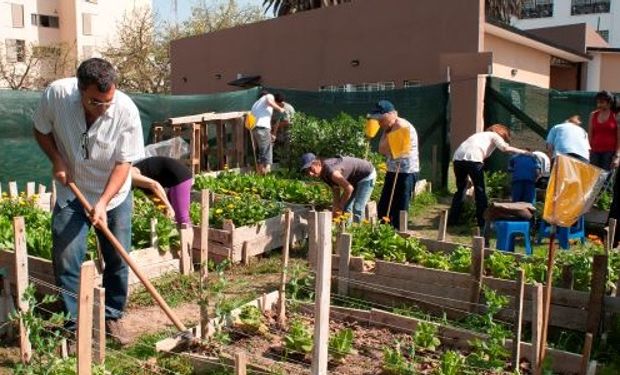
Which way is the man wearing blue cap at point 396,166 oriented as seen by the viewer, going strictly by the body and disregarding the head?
to the viewer's left

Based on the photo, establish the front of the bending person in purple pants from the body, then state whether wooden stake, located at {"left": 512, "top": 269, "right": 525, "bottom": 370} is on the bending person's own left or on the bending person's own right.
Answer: on the bending person's own left

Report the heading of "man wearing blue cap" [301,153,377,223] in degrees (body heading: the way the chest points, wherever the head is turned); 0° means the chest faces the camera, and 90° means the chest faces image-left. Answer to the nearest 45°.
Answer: approximately 90°

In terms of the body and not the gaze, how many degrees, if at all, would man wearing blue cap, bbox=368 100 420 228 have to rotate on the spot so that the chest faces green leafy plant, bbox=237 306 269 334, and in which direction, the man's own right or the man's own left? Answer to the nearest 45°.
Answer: approximately 90° to the man's own left

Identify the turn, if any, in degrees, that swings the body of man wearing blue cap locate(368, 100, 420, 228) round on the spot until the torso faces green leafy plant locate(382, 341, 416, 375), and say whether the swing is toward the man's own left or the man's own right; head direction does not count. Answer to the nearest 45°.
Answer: approximately 90° to the man's own left

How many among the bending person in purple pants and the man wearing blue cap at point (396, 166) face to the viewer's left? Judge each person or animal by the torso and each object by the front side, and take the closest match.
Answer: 2

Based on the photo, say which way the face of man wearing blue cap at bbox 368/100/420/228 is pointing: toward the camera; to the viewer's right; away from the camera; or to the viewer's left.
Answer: to the viewer's left

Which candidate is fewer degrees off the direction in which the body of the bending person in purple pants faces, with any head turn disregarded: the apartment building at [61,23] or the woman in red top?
the apartment building

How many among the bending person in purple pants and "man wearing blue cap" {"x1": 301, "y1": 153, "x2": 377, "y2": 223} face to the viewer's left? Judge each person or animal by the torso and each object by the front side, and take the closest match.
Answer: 2

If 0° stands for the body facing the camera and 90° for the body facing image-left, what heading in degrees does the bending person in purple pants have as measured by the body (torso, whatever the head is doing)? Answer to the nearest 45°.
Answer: approximately 90°

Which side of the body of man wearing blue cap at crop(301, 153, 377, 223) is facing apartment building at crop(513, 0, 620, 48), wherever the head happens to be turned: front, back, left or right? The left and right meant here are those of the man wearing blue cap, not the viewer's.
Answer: right
